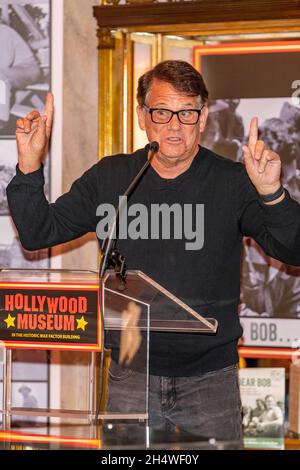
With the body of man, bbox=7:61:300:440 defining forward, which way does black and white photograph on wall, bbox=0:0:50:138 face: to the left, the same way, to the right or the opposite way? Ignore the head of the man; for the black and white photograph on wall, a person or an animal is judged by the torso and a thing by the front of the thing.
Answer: the same way

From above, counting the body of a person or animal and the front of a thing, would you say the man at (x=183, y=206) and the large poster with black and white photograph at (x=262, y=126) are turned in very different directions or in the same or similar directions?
same or similar directions

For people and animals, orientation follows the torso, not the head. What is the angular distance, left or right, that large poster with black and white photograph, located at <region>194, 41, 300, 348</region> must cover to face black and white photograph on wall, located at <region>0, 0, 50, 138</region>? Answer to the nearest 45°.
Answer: approximately 90° to its right

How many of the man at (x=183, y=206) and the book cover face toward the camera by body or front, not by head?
2

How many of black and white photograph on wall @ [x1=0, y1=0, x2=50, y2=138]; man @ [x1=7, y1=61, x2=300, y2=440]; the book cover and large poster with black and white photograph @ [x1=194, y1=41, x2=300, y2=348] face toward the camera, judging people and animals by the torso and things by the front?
4

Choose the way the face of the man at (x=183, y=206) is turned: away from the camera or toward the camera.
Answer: toward the camera

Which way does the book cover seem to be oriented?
toward the camera

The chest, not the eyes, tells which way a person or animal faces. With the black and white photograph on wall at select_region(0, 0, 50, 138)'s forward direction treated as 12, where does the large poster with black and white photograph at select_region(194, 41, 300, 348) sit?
the large poster with black and white photograph at select_region(194, 41, 300, 348) is roughly at 9 o'clock from the black and white photograph on wall at select_region(0, 0, 50, 138).

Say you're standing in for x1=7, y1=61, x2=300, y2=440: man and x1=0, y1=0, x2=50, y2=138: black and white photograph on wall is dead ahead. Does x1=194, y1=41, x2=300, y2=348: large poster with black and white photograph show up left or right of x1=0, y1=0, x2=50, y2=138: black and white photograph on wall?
right

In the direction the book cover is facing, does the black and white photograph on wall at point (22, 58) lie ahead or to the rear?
to the rear

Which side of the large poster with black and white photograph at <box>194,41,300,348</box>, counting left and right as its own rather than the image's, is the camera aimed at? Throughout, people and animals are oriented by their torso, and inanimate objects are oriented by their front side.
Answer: front

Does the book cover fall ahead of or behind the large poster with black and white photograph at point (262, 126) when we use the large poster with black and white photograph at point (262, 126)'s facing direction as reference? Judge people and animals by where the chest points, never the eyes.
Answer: ahead

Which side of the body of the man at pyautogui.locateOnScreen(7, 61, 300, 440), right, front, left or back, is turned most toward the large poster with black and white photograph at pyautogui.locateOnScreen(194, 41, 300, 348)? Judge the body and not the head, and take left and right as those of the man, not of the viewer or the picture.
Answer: back

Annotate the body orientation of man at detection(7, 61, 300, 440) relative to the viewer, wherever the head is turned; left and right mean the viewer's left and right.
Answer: facing the viewer

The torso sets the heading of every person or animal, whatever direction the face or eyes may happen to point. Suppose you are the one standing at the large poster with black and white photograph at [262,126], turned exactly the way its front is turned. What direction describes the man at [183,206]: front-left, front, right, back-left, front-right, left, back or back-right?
front
